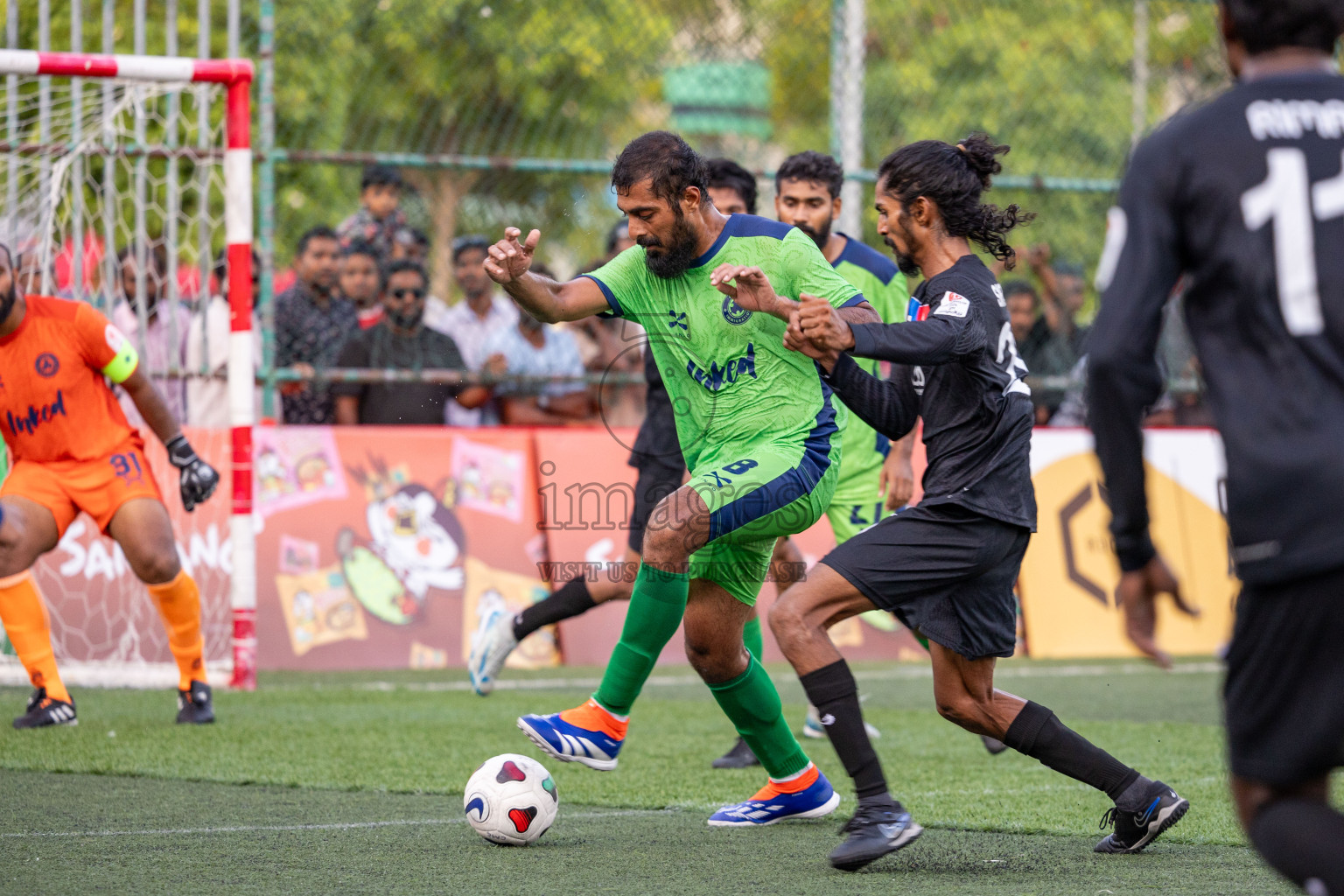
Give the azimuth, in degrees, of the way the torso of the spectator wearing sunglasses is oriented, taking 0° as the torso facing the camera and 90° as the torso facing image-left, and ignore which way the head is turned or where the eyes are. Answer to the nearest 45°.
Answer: approximately 0°

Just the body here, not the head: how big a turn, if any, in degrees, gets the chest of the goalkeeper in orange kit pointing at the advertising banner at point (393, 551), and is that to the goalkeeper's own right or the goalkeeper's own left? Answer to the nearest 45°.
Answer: approximately 135° to the goalkeeper's own left

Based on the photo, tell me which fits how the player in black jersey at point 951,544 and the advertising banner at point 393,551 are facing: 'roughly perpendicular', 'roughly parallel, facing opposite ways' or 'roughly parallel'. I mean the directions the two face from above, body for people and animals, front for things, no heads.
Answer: roughly perpendicular

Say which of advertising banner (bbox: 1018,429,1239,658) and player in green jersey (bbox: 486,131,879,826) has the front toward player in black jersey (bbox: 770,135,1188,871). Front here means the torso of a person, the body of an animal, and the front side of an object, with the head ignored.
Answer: the advertising banner

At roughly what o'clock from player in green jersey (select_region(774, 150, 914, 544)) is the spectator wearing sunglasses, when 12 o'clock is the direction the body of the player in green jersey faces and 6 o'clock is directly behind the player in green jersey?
The spectator wearing sunglasses is roughly at 5 o'clock from the player in green jersey.

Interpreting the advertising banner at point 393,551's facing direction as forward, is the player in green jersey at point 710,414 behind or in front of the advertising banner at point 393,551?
in front

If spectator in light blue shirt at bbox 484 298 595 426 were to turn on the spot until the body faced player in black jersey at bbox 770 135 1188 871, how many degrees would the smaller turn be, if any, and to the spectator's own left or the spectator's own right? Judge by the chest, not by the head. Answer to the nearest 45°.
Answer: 0° — they already face them

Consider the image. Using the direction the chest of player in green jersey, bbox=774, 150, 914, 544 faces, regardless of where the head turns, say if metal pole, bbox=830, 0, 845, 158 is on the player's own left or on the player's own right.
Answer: on the player's own right
